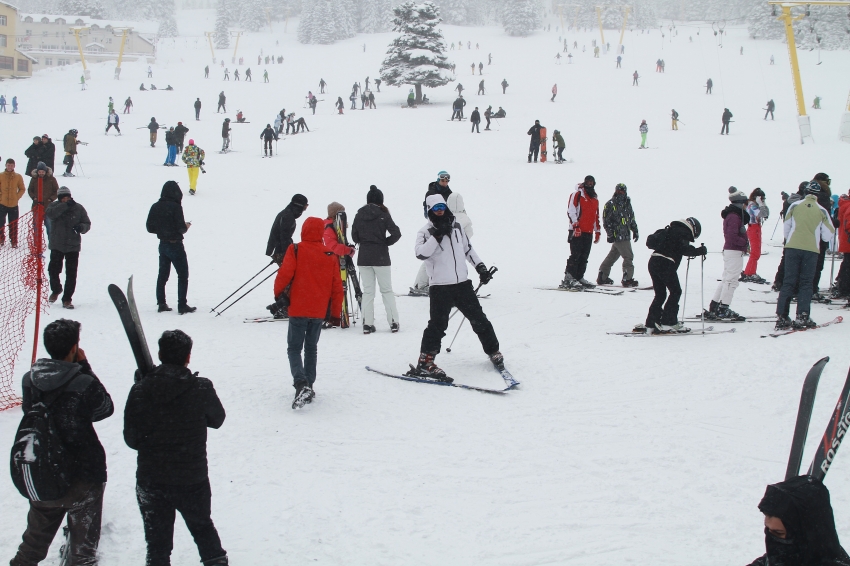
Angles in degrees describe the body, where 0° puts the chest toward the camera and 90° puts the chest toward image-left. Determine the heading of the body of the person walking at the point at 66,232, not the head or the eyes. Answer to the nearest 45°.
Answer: approximately 0°

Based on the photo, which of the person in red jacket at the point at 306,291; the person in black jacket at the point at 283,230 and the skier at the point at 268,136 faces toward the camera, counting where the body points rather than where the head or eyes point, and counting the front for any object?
the skier

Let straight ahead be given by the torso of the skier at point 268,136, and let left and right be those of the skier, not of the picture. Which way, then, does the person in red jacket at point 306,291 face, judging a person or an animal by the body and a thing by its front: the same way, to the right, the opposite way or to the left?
the opposite way

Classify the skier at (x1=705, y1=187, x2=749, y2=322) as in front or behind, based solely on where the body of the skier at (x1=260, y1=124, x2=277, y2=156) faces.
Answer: in front

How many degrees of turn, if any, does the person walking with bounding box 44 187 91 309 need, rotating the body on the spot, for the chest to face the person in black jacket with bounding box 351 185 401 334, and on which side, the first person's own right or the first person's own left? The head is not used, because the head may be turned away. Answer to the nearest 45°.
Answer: approximately 45° to the first person's own left

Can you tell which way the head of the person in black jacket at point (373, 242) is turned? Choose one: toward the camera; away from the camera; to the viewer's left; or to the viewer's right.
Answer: away from the camera

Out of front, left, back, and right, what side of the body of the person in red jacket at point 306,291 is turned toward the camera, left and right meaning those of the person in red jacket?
back

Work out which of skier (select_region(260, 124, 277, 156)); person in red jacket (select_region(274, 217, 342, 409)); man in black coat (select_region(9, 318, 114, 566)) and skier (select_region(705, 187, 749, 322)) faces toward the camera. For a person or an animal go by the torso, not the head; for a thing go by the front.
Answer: skier (select_region(260, 124, 277, 156))

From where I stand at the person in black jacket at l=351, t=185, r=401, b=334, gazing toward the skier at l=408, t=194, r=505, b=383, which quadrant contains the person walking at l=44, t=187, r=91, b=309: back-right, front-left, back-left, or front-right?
back-right

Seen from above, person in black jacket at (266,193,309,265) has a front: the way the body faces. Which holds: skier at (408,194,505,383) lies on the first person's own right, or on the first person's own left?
on the first person's own right
